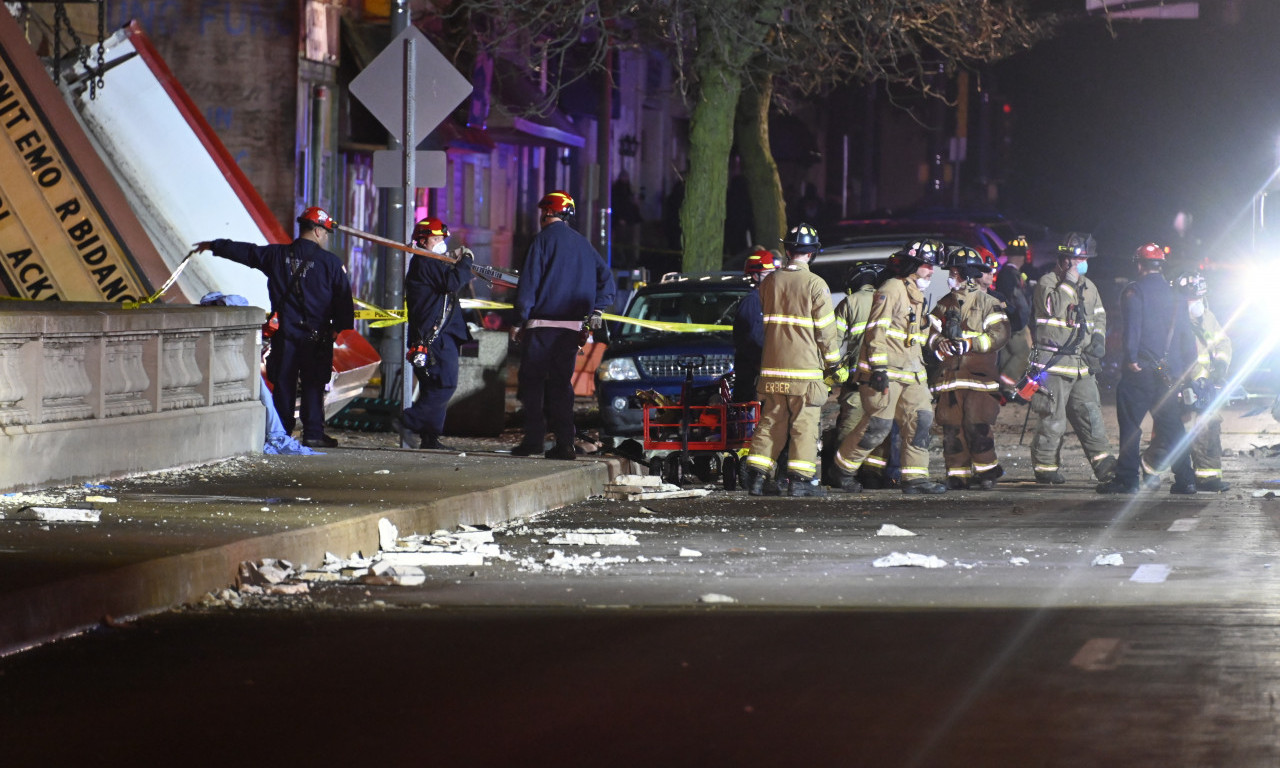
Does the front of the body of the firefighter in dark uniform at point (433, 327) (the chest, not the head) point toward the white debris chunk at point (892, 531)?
no

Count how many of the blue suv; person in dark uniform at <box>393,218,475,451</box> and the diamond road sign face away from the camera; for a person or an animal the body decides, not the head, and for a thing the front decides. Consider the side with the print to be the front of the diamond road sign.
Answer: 1

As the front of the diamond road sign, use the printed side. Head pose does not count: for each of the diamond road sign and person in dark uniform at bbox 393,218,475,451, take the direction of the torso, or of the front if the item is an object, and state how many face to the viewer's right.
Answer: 1

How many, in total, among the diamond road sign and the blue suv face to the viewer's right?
0

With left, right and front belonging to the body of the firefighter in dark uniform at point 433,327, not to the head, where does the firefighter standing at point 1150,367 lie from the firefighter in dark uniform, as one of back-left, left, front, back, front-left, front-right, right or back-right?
front

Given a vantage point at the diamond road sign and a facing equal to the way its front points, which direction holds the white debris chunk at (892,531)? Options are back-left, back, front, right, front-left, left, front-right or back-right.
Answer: back-right

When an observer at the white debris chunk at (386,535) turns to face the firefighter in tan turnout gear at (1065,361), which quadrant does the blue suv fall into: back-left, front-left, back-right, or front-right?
front-left

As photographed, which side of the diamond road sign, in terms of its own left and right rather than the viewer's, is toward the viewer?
back

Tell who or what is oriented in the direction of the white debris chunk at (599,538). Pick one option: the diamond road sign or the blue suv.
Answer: the blue suv

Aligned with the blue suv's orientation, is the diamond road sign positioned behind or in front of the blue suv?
in front

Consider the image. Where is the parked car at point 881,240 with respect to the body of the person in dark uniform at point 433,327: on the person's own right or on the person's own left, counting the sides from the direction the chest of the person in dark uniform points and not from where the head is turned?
on the person's own left

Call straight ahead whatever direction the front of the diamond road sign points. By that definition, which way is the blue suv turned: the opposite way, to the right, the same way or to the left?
the opposite way

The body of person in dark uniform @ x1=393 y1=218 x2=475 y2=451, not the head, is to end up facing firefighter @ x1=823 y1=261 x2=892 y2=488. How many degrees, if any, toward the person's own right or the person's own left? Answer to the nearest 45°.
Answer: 0° — they already face them

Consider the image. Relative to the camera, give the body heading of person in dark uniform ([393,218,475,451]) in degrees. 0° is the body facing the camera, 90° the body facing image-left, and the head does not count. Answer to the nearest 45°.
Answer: approximately 270°

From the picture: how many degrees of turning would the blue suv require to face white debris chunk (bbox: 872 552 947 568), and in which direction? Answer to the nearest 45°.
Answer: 0° — it already faces it

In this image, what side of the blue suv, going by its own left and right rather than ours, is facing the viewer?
front

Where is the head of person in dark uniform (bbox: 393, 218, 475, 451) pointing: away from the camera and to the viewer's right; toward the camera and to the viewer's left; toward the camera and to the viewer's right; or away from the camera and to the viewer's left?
toward the camera and to the viewer's right
